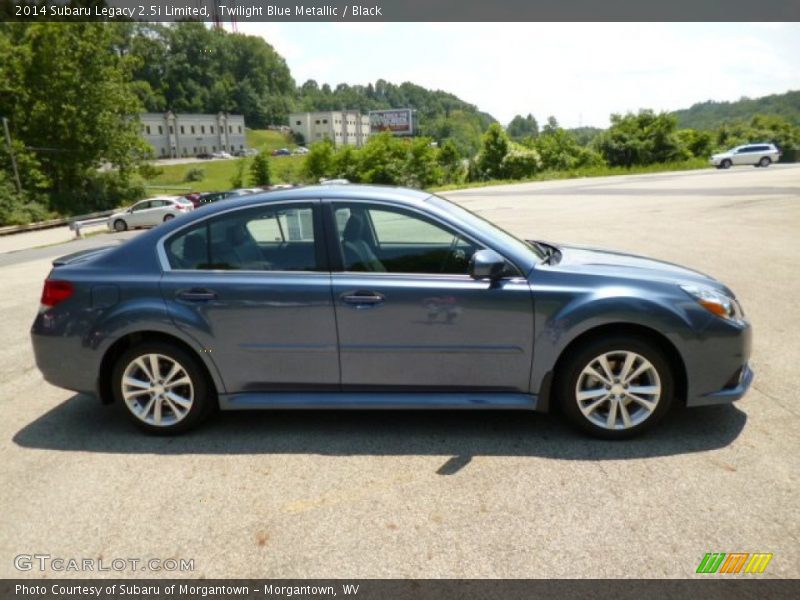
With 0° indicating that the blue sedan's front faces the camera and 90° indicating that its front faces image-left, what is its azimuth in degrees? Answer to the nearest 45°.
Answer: approximately 270°

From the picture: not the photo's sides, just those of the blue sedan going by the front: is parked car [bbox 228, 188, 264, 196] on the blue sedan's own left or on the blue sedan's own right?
on the blue sedan's own left

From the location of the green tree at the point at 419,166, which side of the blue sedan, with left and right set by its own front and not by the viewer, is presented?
left

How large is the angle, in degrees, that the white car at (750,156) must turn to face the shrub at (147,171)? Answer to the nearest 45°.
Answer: approximately 45° to its left

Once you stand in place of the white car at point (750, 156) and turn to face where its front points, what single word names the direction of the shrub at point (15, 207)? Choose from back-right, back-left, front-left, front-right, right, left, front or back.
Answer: front-left

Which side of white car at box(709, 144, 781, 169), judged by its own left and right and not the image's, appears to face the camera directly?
left

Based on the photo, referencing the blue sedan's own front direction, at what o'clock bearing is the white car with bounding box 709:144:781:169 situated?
The white car is roughly at 10 o'clock from the blue sedan.

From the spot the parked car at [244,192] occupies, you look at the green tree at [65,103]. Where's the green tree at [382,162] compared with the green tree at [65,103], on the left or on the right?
right

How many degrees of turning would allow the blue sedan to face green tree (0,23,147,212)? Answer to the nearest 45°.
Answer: approximately 135° to its left

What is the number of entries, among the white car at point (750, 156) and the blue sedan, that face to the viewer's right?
1

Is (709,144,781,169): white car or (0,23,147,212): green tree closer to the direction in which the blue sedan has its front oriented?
the white car

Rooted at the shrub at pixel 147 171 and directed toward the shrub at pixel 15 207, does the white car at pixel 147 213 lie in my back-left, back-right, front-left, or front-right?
front-left

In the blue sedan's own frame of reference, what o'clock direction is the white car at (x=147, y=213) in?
The white car is roughly at 8 o'clock from the blue sedan.

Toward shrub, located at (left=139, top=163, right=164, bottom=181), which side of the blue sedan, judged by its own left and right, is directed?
left
